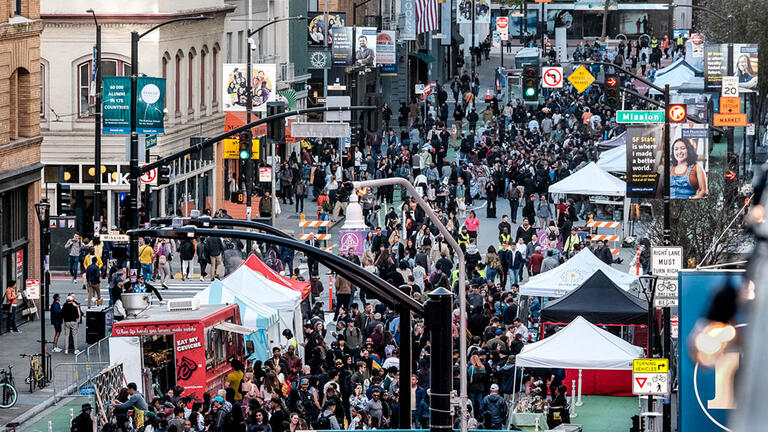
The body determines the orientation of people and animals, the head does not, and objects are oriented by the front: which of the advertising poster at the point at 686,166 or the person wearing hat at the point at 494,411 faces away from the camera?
the person wearing hat

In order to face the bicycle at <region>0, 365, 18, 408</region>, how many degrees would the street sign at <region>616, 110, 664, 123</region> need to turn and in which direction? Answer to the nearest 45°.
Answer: approximately 90° to its right

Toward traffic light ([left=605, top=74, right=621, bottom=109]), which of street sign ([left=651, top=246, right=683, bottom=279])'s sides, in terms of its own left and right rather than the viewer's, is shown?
back

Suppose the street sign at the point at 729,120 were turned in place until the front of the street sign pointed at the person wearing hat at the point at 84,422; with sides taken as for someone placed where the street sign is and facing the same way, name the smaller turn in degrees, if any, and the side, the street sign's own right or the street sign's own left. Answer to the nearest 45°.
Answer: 0° — it already faces them

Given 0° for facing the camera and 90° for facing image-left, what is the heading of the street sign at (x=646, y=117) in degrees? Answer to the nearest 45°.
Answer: approximately 0°

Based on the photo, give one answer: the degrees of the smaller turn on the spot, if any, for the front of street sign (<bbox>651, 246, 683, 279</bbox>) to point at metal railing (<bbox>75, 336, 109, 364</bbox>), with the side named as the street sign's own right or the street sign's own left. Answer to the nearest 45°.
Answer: approximately 90° to the street sign's own right

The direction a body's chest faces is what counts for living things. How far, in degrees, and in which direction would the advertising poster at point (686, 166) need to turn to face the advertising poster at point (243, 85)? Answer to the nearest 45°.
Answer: approximately 135° to its right

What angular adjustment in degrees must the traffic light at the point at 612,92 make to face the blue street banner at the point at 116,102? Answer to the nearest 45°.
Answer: approximately 45° to its right

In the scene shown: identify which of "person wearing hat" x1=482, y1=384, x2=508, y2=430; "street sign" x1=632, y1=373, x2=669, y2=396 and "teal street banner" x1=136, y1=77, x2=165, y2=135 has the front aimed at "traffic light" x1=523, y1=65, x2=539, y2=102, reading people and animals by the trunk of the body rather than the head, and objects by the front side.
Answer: the person wearing hat

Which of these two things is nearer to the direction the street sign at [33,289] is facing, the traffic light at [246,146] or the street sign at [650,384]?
the street sign at [650,384]

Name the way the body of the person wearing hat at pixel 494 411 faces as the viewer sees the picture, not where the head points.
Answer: away from the camera
